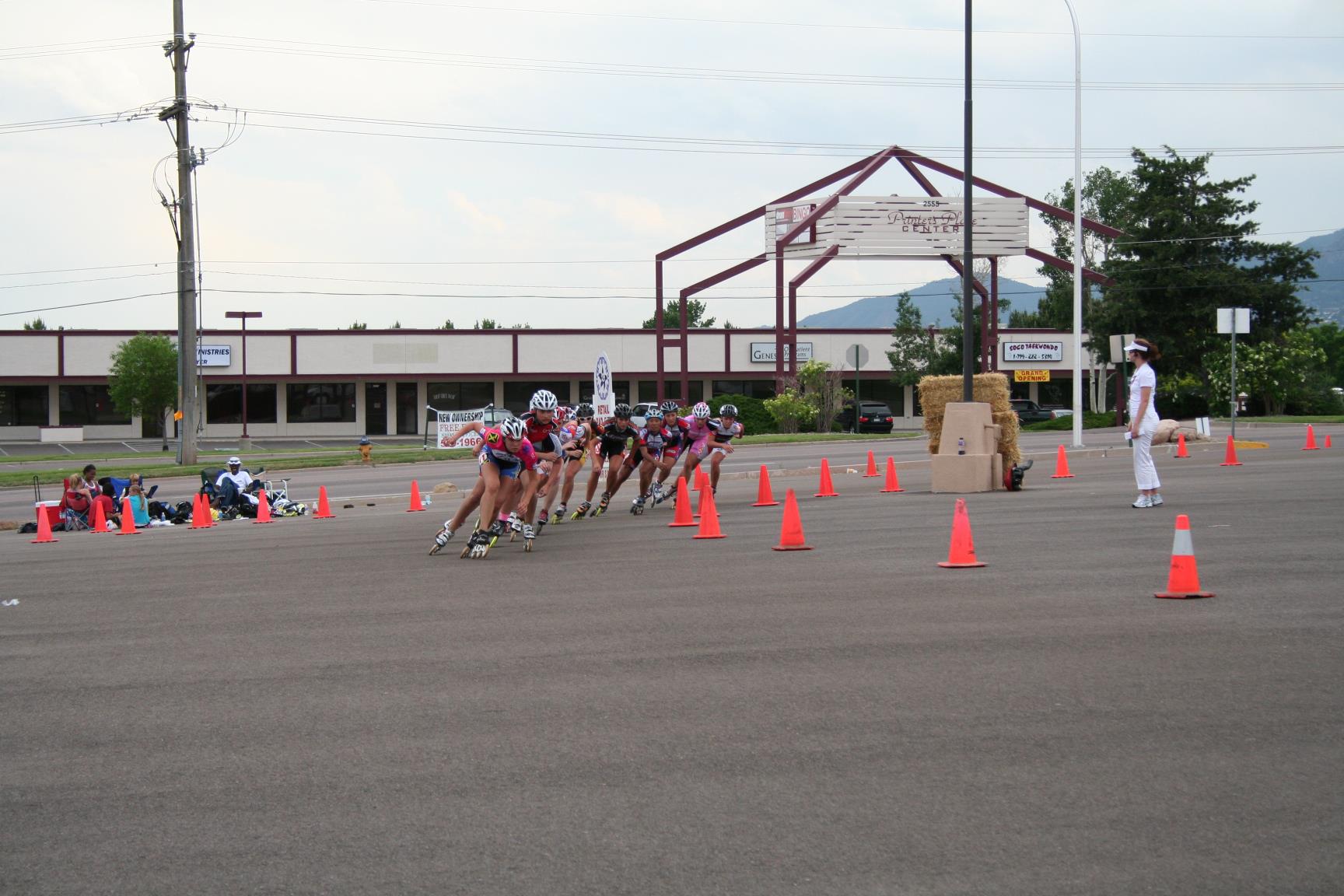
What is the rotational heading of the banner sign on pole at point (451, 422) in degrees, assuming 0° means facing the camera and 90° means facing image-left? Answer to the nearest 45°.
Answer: approximately 0°

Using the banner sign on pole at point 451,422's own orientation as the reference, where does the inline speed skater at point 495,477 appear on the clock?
The inline speed skater is roughly at 12 o'clock from the banner sign on pole.

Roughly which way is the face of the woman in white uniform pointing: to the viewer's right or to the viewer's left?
to the viewer's left

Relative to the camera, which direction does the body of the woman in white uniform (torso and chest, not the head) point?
to the viewer's left

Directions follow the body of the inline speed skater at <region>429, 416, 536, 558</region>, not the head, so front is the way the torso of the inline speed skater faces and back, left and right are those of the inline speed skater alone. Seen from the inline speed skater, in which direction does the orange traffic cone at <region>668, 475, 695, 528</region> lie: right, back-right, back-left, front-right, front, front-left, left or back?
back-left
